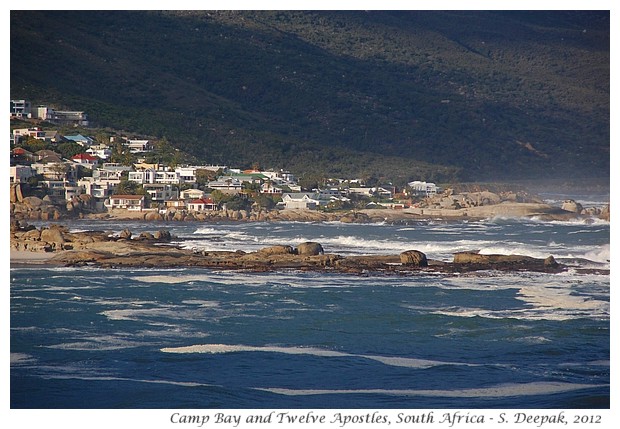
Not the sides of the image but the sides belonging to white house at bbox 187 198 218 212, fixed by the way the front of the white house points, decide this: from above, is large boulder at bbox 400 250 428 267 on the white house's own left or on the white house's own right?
on the white house's own left

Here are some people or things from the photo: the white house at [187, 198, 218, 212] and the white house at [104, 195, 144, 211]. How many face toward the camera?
2

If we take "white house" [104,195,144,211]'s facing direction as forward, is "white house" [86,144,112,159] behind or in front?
behind

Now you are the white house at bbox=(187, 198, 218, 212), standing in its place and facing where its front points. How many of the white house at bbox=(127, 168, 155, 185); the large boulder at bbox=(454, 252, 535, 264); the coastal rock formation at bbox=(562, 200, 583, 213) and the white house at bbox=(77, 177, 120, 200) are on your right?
2

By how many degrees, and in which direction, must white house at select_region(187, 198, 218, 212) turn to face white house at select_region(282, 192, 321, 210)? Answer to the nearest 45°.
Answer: approximately 90° to its left

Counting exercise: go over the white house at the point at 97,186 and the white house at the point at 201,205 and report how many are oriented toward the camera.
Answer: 2

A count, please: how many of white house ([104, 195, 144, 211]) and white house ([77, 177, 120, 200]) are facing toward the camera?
2

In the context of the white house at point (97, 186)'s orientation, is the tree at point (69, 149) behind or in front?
behind

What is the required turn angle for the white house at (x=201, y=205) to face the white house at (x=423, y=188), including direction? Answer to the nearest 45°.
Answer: approximately 135° to its left

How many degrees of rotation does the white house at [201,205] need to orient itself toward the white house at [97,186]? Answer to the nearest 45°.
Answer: approximately 90° to its right

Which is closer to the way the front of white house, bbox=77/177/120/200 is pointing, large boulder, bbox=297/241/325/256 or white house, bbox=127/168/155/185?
the large boulder
